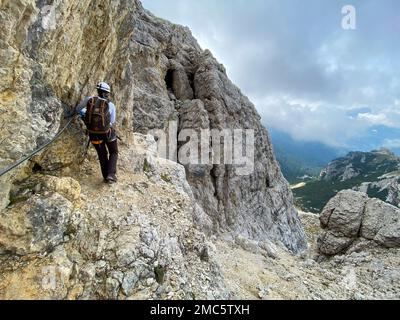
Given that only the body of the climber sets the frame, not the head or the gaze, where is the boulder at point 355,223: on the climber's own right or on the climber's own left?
on the climber's own right

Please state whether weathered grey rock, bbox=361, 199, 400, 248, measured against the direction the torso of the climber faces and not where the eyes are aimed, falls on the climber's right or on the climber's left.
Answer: on the climber's right

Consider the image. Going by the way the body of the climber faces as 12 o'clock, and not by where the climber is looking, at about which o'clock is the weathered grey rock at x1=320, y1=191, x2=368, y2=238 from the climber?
The weathered grey rock is roughly at 2 o'clock from the climber.

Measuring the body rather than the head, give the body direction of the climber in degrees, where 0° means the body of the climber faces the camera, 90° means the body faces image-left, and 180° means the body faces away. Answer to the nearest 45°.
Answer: approximately 180°
